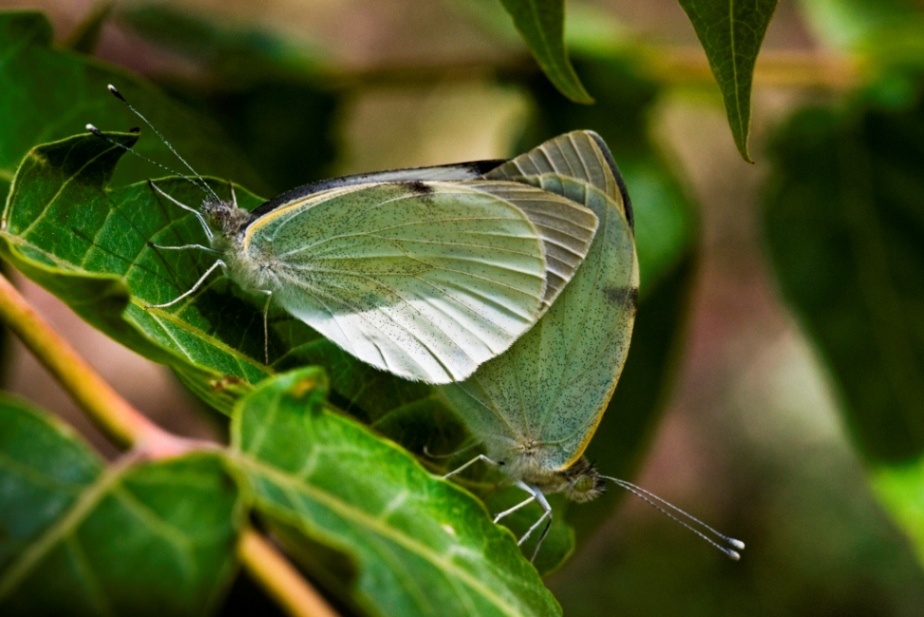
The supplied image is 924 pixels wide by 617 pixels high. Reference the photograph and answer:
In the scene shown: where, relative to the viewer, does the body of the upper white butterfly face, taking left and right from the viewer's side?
facing to the left of the viewer

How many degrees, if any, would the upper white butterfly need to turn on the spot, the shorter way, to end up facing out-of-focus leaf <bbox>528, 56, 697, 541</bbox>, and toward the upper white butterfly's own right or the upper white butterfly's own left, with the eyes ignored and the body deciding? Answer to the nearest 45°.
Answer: approximately 135° to the upper white butterfly's own right

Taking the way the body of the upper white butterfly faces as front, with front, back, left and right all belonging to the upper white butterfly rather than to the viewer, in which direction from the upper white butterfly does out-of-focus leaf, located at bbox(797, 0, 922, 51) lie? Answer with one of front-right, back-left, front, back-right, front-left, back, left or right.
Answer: back-right

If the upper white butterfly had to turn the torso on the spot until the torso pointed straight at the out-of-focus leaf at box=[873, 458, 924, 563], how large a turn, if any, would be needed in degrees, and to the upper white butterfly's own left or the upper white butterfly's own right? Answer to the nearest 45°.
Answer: approximately 180°
